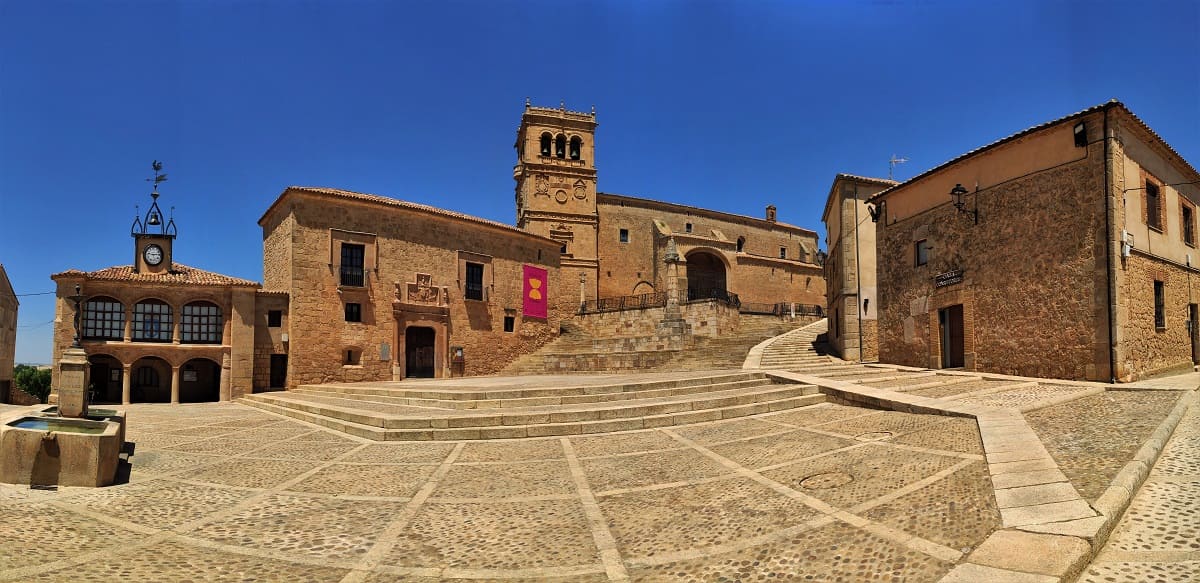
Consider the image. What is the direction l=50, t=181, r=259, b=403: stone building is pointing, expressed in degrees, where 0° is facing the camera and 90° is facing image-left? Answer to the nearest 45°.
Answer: approximately 0°

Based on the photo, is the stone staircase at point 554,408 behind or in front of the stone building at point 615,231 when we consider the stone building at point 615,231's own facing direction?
in front

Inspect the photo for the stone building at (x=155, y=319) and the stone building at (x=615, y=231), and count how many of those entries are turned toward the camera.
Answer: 2

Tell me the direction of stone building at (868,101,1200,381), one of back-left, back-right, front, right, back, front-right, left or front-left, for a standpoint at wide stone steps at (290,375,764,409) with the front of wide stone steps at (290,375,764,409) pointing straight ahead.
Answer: left

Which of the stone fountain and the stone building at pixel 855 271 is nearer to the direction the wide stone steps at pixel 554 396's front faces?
the stone fountain

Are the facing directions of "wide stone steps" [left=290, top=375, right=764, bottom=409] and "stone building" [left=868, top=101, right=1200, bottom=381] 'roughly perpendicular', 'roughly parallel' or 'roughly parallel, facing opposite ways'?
roughly perpendicular

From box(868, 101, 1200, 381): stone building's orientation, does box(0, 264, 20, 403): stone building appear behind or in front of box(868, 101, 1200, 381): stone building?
in front
